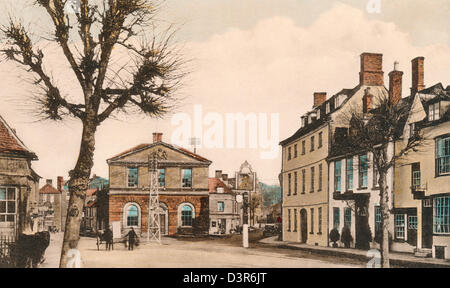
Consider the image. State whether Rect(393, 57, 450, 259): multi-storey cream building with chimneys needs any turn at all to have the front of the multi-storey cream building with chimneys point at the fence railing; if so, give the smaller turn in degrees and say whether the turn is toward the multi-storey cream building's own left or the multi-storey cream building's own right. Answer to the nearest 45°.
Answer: approximately 45° to the multi-storey cream building's own right

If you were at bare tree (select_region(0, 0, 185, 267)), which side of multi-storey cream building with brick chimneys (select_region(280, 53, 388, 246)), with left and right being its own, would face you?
front

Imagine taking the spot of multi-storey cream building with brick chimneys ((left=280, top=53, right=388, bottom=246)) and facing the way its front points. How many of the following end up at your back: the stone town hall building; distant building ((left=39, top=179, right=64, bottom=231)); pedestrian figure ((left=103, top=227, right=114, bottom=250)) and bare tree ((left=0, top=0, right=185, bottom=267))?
0

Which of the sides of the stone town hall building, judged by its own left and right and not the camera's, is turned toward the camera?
front

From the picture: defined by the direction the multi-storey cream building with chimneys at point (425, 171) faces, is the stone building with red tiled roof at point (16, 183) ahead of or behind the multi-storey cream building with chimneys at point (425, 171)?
ahead

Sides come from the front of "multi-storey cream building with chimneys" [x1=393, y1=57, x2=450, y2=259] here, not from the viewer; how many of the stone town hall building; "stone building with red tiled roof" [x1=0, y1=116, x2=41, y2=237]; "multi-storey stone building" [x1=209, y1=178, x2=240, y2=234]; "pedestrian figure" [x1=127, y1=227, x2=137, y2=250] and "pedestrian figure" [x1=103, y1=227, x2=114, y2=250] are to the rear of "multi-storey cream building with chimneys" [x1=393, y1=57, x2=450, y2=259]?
0

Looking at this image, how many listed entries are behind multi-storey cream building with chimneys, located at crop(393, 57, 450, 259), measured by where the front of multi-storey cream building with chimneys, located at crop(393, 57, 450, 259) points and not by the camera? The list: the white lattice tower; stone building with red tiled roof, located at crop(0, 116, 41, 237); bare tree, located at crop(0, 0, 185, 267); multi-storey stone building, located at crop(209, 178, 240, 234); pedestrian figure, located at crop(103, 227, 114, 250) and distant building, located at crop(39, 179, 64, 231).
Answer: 0

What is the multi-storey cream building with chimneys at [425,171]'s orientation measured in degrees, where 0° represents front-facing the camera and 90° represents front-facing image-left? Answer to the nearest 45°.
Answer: approximately 45°

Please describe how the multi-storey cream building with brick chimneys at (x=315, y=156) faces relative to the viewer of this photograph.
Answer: facing the viewer and to the left of the viewer

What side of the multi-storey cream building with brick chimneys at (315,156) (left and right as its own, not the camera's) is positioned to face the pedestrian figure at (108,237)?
front

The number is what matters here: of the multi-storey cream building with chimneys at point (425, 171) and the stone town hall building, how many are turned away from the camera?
0

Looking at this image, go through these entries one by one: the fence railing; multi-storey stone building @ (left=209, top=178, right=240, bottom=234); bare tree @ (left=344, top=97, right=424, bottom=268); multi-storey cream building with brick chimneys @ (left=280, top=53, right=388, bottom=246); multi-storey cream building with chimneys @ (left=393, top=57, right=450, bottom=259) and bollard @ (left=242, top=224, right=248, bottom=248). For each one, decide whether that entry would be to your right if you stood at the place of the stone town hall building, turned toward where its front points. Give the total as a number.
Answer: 1

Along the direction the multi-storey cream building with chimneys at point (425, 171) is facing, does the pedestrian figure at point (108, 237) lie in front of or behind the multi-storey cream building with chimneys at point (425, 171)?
in front
